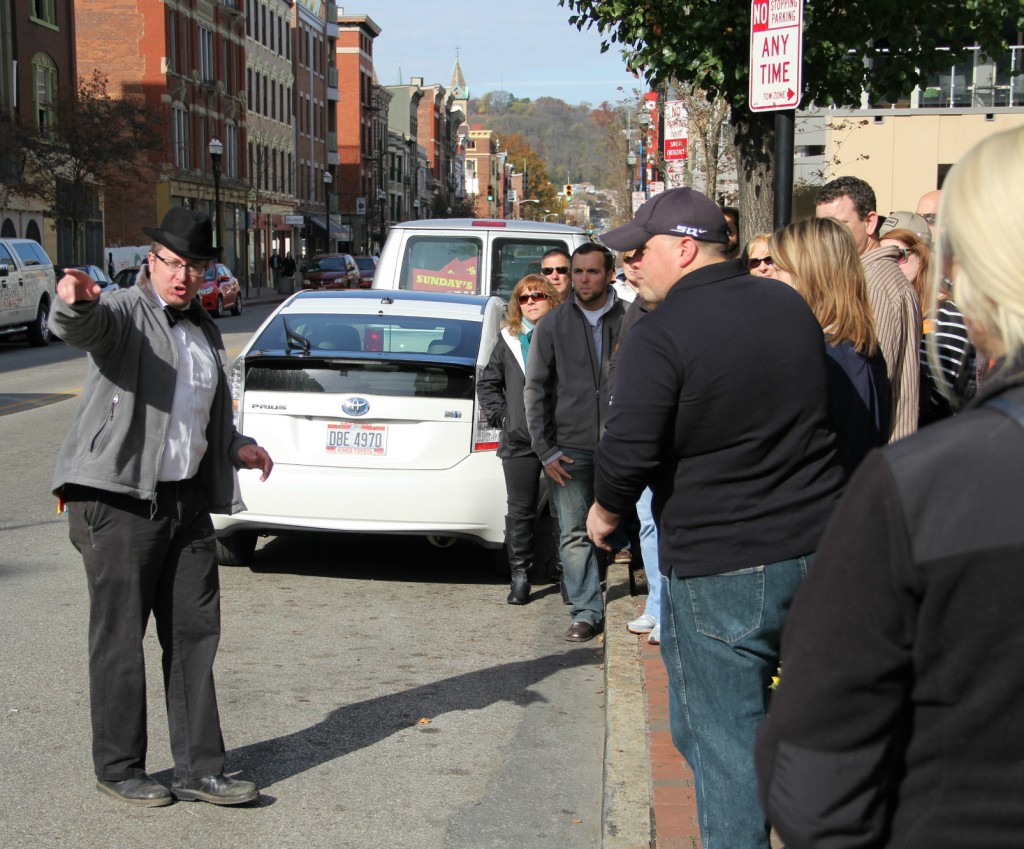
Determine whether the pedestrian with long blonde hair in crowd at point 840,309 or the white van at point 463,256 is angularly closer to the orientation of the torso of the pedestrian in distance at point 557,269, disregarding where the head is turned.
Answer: the pedestrian with long blonde hair in crowd

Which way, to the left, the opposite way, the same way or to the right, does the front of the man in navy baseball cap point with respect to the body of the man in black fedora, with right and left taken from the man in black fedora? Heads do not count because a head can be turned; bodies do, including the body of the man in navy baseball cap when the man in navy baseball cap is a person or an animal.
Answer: the opposite way

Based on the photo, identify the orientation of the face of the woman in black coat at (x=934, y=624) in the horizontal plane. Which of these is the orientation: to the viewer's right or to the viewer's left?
to the viewer's left

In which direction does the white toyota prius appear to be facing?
away from the camera

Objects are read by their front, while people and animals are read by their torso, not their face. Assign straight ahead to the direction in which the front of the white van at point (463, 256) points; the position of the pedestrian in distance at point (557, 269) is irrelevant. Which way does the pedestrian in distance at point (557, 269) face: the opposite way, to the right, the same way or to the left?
the opposite way

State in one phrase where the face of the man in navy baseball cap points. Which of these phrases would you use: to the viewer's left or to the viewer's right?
to the viewer's left

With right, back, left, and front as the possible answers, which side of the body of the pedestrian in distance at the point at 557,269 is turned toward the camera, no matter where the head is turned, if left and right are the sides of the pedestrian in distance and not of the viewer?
front

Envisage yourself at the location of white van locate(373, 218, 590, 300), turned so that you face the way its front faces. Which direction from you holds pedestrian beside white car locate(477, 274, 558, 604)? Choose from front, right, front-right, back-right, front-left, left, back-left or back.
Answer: back

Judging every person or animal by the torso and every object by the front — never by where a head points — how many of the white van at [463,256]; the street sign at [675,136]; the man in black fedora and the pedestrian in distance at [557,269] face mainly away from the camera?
1

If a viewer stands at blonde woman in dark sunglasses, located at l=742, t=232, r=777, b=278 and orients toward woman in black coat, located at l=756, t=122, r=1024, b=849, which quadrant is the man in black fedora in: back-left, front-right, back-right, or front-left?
front-right

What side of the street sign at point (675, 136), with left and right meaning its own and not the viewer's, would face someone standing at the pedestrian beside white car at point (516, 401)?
front

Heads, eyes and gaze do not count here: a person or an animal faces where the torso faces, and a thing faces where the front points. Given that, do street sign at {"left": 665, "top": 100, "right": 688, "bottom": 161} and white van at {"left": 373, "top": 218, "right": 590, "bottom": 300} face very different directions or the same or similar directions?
very different directions

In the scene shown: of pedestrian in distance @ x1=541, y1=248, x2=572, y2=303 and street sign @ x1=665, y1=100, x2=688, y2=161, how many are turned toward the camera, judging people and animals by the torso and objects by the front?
2

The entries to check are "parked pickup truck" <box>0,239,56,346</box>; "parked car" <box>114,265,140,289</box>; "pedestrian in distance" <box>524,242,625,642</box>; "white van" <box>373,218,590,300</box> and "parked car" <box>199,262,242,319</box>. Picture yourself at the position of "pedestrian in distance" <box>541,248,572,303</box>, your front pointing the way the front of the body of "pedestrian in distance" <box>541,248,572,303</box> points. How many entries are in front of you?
1

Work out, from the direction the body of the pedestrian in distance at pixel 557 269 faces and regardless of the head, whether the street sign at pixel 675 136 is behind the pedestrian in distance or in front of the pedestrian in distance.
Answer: behind

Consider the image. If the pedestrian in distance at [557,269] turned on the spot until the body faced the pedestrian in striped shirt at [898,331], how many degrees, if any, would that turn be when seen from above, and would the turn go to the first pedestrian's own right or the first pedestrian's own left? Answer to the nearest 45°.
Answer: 0° — they already face them

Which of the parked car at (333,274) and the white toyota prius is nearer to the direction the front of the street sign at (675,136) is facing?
the white toyota prius

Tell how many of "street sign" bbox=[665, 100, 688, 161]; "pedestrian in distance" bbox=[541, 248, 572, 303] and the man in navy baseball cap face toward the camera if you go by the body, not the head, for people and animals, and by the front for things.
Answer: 2
